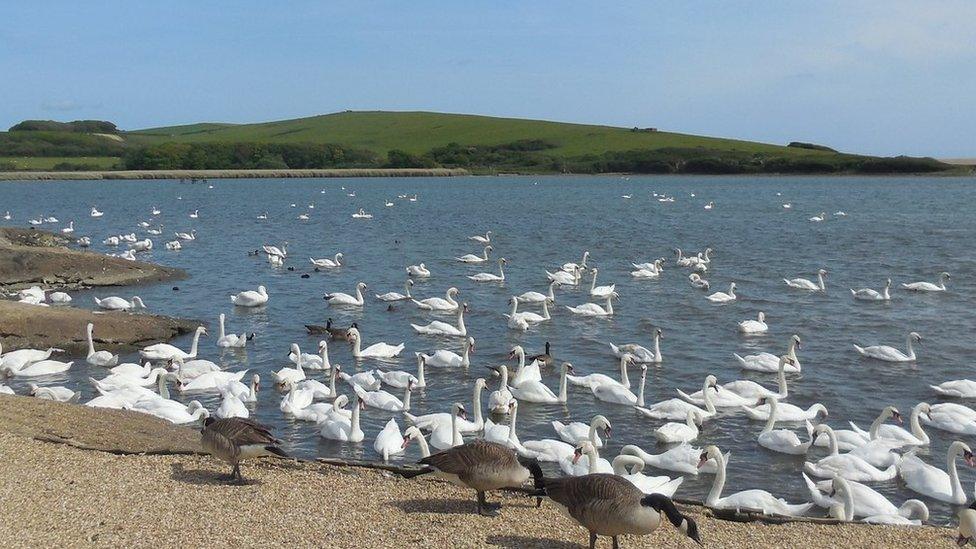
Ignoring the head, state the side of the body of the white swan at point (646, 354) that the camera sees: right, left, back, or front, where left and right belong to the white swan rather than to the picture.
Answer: right

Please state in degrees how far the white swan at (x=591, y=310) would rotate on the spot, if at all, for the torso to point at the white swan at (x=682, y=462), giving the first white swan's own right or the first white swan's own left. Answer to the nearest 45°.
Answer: approximately 90° to the first white swan's own right

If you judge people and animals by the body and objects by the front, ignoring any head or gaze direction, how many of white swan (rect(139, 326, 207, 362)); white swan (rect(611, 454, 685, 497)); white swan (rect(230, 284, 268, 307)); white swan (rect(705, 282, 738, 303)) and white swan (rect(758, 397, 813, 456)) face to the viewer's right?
3

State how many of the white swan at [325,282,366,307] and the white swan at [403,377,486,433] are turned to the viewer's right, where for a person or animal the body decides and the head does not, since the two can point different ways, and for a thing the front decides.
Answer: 2

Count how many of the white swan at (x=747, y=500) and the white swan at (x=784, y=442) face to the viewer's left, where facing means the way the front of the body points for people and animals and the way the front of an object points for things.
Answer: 2

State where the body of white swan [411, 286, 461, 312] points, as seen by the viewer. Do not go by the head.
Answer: to the viewer's right

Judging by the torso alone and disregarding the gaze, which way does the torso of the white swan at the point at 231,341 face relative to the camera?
to the viewer's left

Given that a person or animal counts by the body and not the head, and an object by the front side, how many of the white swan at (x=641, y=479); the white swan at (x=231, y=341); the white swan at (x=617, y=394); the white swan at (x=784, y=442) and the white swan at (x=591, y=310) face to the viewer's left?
3

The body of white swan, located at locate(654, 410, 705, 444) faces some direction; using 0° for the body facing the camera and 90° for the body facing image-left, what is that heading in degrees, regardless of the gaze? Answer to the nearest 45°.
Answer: approximately 270°

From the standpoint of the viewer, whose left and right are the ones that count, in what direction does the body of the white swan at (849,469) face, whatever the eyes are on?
facing to the left of the viewer

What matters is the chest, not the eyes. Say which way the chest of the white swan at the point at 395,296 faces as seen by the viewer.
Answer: to the viewer's right

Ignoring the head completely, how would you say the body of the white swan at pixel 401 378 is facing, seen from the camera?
to the viewer's right

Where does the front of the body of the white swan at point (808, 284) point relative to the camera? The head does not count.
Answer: to the viewer's right

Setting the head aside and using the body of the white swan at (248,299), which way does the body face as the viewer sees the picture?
to the viewer's right
